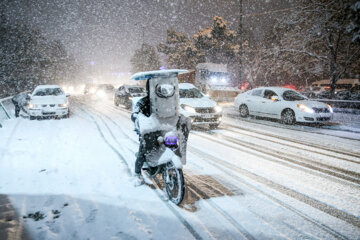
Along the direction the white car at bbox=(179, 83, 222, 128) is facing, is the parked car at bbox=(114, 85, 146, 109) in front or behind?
behind

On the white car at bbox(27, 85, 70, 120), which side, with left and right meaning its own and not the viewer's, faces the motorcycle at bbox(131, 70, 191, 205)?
front

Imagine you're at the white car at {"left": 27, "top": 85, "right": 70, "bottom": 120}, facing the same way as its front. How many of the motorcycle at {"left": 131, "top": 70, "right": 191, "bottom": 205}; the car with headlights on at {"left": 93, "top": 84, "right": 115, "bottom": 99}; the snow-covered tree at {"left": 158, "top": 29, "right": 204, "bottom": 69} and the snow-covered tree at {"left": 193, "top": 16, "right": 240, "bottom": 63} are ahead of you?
1

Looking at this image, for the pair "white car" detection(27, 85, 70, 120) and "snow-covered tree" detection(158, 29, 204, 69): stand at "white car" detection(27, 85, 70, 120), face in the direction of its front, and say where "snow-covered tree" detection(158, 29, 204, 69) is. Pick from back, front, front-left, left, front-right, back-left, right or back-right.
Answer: back-left

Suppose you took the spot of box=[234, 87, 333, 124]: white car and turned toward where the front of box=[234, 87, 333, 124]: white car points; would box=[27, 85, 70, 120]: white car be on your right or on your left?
on your right

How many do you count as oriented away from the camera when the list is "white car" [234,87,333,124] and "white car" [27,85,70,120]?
0

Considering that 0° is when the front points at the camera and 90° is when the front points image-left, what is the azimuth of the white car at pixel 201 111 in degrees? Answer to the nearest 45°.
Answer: approximately 315°

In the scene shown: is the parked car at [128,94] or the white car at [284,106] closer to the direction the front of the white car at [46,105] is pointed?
the white car

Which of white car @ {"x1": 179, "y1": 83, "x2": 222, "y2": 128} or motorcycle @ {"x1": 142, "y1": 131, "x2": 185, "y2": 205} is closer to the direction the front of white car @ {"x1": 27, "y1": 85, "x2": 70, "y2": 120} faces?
the motorcycle

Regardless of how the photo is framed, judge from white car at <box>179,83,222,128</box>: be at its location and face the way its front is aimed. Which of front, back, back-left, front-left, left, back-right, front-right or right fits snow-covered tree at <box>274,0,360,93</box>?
left

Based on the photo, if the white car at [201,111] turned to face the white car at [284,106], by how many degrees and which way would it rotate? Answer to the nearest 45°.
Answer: approximately 90° to its left

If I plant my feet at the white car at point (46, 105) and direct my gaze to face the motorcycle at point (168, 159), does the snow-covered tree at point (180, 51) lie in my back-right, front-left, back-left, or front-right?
back-left
